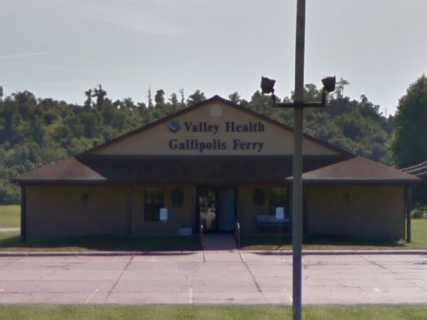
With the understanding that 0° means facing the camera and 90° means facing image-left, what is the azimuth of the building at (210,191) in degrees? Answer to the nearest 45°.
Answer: approximately 0°

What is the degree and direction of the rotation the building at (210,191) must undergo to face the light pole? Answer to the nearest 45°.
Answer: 0° — it already faces it
